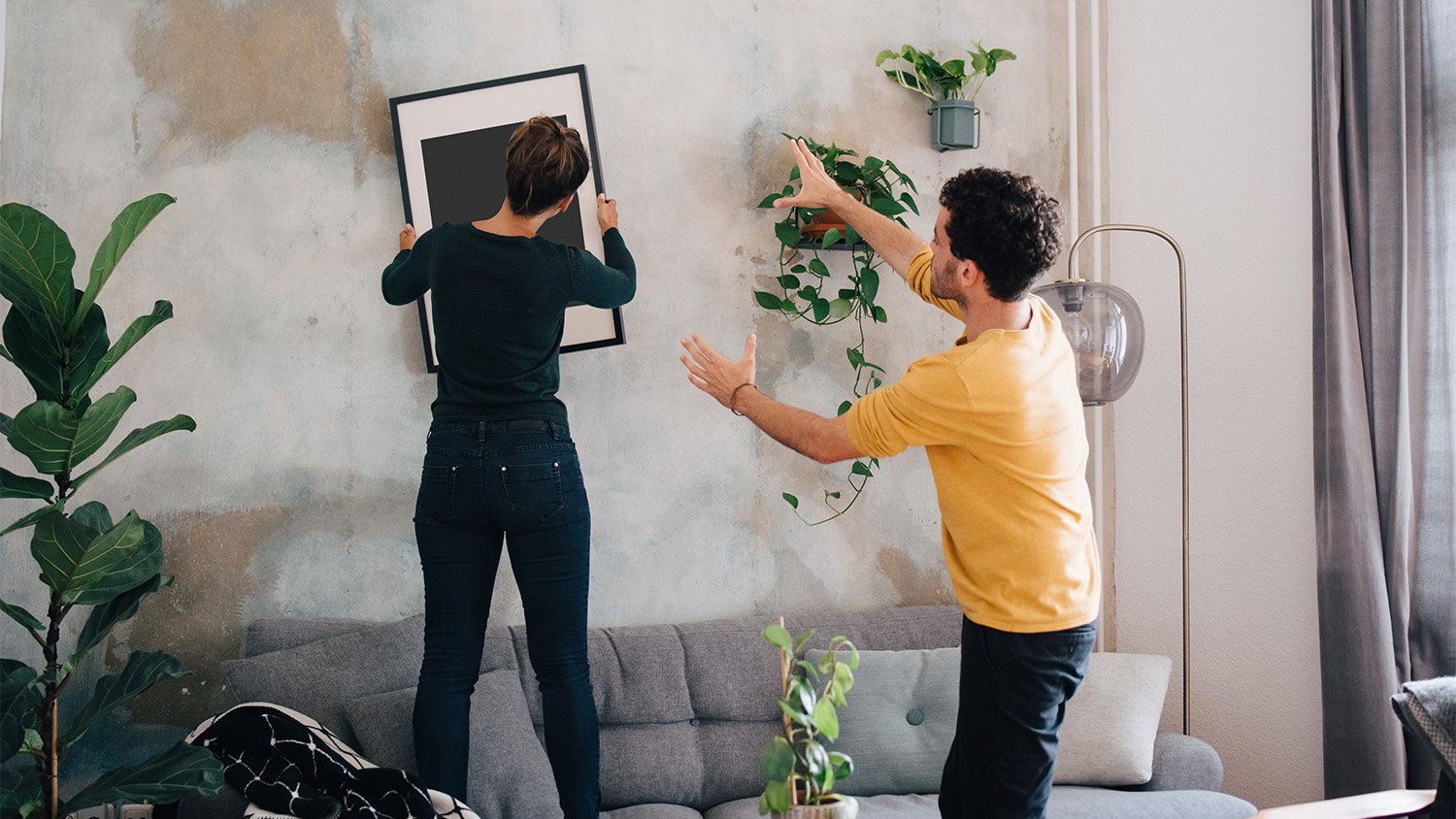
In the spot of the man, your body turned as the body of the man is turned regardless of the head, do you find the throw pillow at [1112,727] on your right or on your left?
on your right

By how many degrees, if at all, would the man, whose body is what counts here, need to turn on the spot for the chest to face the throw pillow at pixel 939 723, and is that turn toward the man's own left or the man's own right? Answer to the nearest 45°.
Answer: approximately 45° to the man's own right

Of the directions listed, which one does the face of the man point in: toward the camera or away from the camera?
away from the camera

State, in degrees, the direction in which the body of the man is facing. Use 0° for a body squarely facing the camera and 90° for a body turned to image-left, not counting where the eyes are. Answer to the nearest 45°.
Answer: approximately 135°

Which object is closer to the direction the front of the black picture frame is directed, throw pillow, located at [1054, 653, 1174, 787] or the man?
the man

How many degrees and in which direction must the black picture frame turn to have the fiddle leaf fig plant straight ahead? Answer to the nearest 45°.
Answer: approximately 45° to its right

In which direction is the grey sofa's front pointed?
toward the camera

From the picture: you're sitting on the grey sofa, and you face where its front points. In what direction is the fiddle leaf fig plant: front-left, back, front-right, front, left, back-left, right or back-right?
front-right

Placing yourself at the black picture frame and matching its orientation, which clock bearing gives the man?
The man is roughly at 11 o'clock from the black picture frame.

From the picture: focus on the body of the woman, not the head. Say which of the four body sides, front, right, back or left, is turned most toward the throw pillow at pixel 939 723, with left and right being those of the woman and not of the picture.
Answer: right

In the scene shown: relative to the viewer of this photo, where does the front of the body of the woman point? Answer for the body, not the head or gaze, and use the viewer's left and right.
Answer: facing away from the viewer

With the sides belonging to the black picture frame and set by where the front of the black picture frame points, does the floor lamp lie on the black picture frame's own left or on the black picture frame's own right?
on the black picture frame's own left

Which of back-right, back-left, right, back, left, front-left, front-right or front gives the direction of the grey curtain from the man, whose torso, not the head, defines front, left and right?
right

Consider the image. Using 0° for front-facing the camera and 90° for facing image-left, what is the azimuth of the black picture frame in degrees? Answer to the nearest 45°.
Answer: approximately 0°
